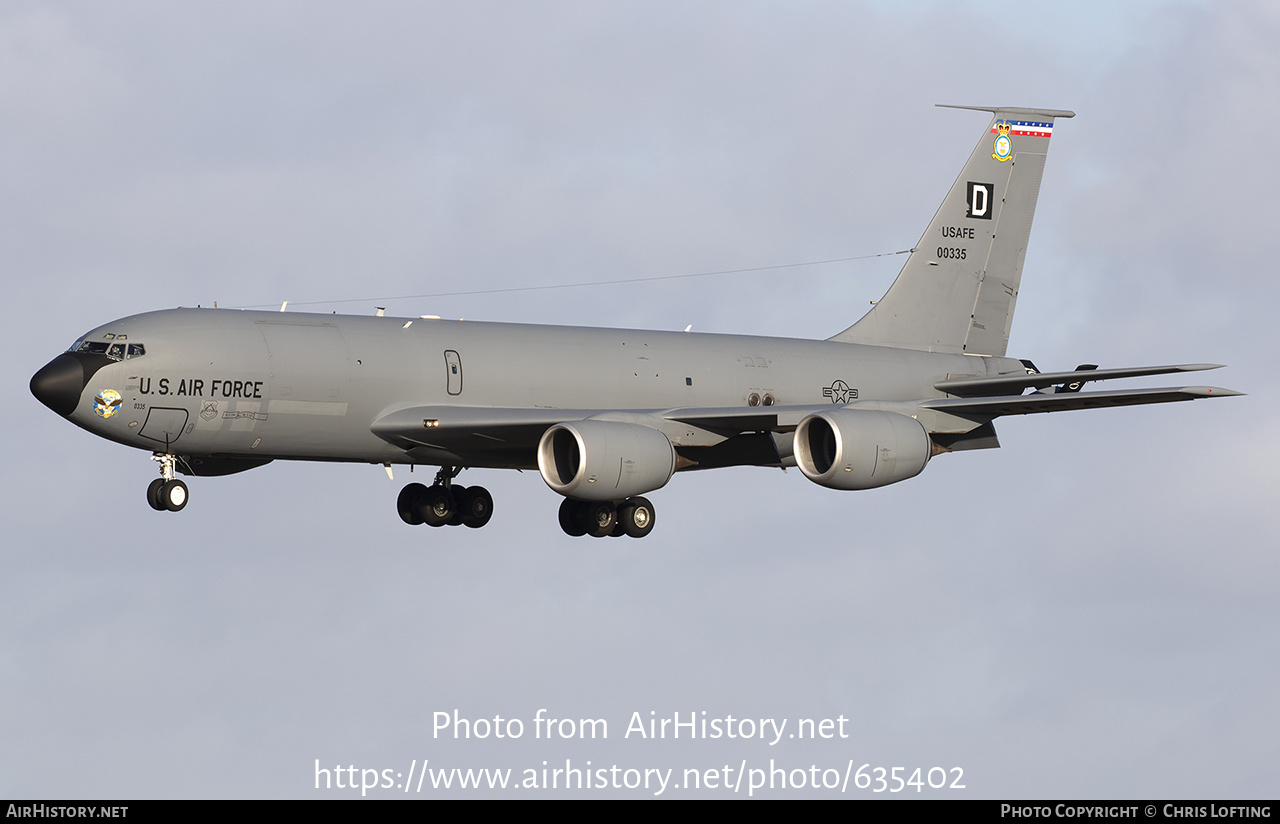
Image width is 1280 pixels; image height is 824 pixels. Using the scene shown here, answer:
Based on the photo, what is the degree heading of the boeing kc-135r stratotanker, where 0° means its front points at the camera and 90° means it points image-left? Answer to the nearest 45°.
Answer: approximately 45°
